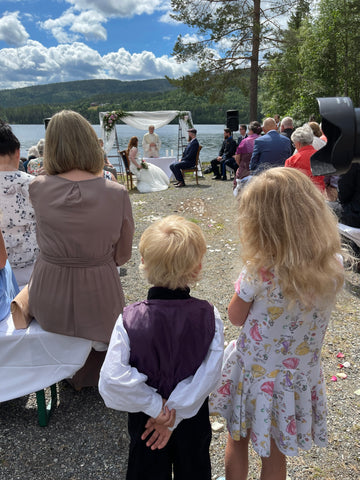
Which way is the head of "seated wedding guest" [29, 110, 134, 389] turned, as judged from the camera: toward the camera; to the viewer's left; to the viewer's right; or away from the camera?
away from the camera

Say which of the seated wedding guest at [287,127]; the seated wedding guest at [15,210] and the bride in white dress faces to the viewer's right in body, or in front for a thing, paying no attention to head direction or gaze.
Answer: the bride in white dress

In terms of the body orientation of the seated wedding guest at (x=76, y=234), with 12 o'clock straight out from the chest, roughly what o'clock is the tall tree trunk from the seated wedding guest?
The tall tree trunk is roughly at 1 o'clock from the seated wedding guest.

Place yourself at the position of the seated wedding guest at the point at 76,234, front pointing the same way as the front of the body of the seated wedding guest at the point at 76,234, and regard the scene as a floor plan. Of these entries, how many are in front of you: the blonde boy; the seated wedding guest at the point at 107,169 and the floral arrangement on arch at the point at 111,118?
2

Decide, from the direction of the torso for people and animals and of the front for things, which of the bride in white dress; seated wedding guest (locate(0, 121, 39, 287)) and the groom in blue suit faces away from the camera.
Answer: the seated wedding guest

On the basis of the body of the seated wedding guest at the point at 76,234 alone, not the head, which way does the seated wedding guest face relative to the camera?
away from the camera

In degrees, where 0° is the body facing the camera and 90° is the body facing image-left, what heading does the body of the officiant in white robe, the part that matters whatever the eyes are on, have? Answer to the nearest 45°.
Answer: approximately 0°

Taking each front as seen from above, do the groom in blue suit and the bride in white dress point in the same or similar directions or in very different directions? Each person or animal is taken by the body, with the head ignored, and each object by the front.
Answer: very different directions

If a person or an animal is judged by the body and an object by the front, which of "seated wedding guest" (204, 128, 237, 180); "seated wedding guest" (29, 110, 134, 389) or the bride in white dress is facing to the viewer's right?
the bride in white dress

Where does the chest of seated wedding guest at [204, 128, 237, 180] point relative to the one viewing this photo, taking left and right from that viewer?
facing to the left of the viewer

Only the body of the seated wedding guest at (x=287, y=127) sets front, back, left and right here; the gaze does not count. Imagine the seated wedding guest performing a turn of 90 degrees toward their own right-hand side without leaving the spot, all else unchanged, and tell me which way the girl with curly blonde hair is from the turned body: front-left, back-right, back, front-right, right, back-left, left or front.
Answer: back-right

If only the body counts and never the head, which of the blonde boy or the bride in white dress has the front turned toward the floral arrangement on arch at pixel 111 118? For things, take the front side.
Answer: the blonde boy

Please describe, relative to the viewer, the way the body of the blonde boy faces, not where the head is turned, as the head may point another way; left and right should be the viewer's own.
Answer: facing away from the viewer

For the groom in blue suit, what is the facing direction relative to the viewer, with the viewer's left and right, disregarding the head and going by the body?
facing to the left of the viewer

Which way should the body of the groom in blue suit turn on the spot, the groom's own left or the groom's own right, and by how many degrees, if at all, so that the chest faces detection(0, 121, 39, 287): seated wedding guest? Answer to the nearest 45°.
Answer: approximately 90° to the groom's own left
